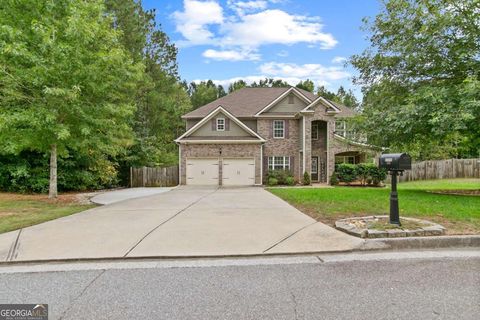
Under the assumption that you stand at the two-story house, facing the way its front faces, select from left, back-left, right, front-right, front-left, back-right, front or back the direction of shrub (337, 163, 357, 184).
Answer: left

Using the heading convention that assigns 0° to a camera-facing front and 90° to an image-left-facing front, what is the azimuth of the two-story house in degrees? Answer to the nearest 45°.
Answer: approximately 0°

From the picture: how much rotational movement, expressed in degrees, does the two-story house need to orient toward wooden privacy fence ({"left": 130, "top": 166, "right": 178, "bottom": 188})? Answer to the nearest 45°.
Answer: approximately 90° to its right

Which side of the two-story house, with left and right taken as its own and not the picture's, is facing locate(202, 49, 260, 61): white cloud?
back

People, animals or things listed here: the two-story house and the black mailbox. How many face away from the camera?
0

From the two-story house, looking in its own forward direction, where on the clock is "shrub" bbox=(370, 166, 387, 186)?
The shrub is roughly at 9 o'clock from the two-story house.

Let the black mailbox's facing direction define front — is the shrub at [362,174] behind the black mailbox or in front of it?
behind

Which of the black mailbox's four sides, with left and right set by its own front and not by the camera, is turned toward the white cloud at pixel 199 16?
back
